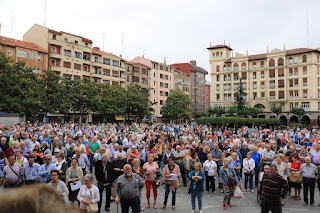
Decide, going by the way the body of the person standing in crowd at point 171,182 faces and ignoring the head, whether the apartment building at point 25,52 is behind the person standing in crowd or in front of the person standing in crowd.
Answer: behind

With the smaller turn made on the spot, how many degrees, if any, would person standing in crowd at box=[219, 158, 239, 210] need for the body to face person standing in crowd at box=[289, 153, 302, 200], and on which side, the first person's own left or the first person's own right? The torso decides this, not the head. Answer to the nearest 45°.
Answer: approximately 135° to the first person's own left

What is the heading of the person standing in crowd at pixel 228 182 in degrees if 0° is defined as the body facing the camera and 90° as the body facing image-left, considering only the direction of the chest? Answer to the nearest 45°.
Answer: approximately 0°

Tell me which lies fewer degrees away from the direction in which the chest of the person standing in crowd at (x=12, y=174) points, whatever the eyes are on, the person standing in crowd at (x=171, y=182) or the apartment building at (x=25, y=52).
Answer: the person standing in crowd

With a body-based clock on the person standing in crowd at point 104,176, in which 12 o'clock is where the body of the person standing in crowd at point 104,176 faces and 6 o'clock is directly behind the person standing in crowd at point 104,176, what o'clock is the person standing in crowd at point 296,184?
the person standing in crowd at point 296,184 is roughly at 9 o'clock from the person standing in crowd at point 104,176.

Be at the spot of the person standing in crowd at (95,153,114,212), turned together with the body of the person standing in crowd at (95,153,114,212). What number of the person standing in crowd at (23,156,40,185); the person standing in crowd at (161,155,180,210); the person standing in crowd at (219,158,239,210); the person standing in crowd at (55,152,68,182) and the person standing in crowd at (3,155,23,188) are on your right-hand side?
3

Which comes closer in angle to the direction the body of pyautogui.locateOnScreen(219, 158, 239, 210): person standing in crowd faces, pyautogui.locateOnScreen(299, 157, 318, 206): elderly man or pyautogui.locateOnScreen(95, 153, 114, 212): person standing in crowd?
the person standing in crowd
